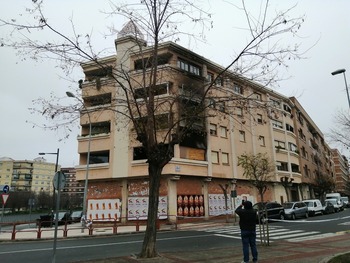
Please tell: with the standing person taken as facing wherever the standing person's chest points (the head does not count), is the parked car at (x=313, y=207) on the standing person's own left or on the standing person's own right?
on the standing person's own right

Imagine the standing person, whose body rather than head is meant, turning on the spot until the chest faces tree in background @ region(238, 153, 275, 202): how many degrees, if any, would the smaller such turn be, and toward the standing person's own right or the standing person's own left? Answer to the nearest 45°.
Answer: approximately 45° to the standing person's own right

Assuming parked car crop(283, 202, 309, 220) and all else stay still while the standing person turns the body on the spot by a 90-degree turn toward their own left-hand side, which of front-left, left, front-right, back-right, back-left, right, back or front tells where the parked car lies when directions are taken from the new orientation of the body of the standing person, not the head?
back-right

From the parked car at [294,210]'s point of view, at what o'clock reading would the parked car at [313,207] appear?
the parked car at [313,207] is roughly at 5 o'clock from the parked car at [294,210].

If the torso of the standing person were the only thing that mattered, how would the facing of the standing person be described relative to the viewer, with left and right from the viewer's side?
facing away from the viewer and to the left of the viewer

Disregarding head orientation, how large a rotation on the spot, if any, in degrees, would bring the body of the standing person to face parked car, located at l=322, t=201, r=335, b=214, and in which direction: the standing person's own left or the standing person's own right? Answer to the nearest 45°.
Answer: approximately 45° to the standing person's own right

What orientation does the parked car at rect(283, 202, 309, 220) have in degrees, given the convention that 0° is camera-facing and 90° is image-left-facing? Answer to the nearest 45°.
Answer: approximately 45°

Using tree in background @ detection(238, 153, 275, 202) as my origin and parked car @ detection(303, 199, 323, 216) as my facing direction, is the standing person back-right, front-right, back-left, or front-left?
back-right
